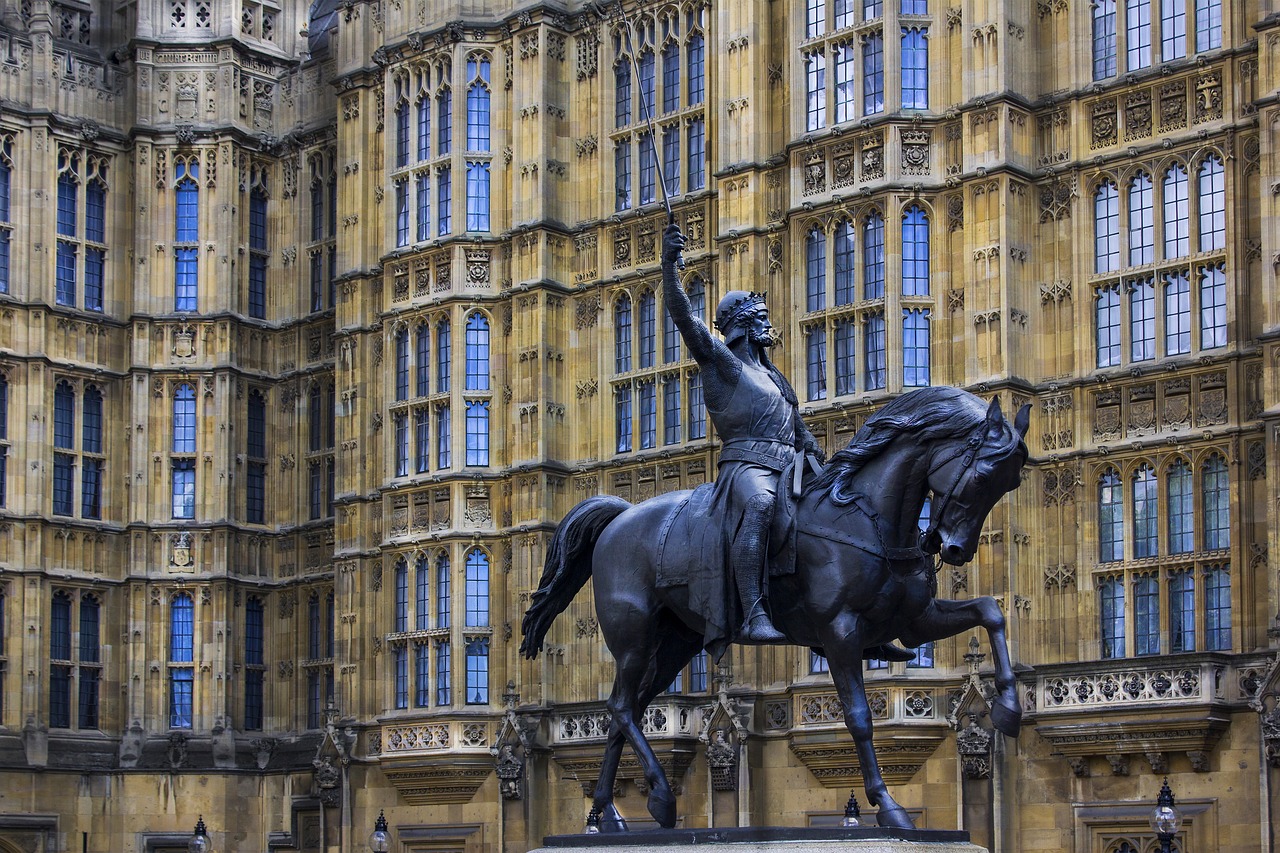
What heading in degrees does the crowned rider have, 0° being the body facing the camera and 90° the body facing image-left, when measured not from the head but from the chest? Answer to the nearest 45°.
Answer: approximately 315°

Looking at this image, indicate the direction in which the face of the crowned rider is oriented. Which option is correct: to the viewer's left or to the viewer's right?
to the viewer's right
